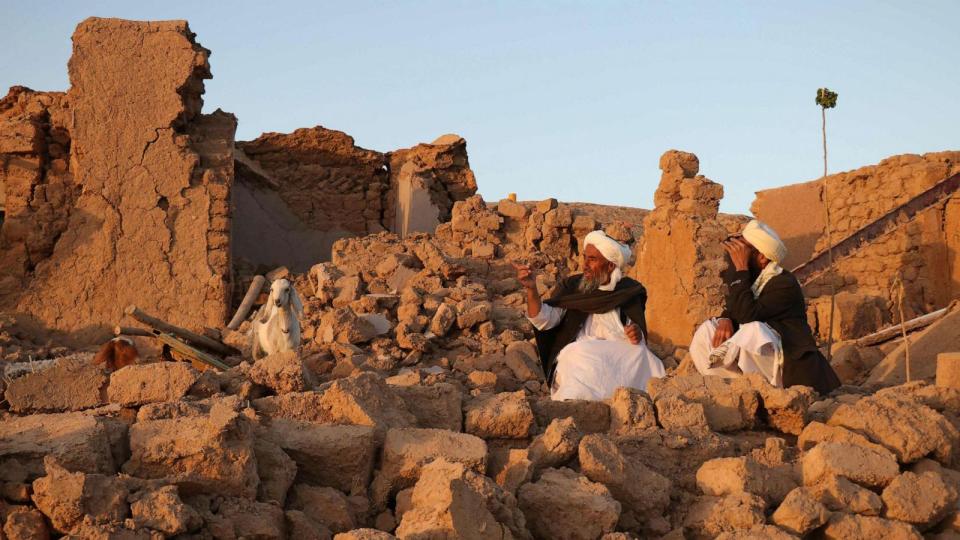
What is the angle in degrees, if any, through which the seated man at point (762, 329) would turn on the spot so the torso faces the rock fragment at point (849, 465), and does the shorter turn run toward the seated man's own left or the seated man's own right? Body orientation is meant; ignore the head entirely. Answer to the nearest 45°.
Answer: approximately 90° to the seated man's own left

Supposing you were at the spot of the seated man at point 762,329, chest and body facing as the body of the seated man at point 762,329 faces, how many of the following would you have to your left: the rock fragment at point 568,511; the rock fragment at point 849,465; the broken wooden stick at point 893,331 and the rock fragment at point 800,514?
3

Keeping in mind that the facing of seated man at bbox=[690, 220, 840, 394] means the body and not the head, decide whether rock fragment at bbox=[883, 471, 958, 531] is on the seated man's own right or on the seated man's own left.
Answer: on the seated man's own left

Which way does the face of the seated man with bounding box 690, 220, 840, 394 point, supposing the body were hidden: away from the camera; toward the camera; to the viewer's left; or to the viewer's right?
to the viewer's left

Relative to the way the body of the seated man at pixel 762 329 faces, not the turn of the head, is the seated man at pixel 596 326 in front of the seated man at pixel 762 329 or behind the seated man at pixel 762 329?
in front

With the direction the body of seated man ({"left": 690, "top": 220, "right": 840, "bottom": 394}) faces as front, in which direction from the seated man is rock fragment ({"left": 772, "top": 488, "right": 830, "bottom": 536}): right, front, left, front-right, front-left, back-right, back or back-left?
left

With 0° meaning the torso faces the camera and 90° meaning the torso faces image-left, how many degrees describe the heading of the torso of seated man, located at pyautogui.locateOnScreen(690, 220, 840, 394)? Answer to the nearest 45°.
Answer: approximately 90°

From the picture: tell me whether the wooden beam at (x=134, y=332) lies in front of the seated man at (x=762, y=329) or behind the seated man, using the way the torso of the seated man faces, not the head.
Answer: in front

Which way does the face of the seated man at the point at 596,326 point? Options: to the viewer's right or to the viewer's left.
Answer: to the viewer's left

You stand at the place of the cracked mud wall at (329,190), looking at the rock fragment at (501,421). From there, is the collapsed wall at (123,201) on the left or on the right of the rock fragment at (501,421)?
right

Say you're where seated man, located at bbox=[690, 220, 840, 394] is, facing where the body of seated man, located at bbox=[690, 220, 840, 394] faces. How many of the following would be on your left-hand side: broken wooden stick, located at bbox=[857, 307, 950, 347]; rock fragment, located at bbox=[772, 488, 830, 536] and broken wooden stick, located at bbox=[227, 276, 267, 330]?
1
